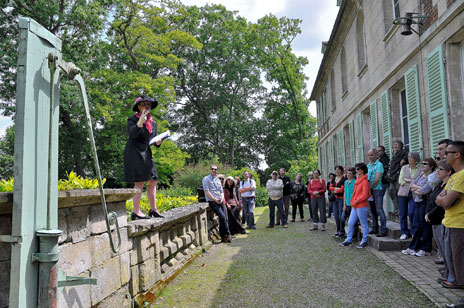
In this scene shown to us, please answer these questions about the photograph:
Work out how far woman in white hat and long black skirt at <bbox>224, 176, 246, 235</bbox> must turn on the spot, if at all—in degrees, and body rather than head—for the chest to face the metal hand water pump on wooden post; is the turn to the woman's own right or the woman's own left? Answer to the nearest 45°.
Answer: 0° — they already face it

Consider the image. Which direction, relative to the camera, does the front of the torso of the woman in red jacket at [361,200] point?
to the viewer's left

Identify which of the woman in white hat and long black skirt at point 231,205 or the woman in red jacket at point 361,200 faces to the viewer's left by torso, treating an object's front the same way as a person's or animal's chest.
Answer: the woman in red jacket

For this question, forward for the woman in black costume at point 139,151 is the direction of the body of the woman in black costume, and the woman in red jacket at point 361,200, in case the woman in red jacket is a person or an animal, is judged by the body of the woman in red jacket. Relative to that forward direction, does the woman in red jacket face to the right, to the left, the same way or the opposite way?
the opposite way

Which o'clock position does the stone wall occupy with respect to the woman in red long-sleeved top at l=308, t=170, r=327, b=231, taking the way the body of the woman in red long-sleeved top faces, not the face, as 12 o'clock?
The stone wall is roughly at 1 o'clock from the woman in red long-sleeved top.

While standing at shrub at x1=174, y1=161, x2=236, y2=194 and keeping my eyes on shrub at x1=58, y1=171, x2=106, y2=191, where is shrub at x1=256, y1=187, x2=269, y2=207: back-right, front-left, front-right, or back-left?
back-left

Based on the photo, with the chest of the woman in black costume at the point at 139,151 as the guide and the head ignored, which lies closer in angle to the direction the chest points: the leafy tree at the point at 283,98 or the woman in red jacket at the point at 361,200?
the woman in red jacket

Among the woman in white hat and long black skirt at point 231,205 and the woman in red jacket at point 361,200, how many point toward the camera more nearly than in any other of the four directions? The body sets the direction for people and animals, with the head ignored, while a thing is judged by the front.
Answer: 1

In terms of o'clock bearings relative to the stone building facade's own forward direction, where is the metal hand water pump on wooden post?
The metal hand water pump on wooden post is roughly at 11 o'clock from the stone building facade.

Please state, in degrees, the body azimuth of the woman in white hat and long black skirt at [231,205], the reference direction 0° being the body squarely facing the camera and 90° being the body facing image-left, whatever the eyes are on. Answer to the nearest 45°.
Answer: approximately 0°
